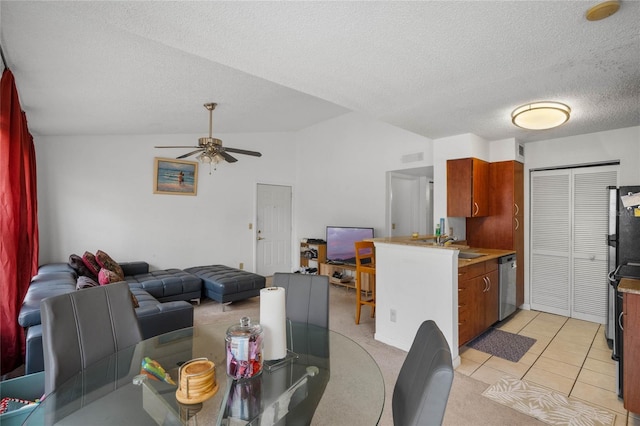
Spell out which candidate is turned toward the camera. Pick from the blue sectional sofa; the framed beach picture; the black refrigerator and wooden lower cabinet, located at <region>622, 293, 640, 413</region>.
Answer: the framed beach picture

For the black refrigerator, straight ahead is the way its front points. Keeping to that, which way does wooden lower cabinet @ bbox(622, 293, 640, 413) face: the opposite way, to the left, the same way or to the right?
the same way

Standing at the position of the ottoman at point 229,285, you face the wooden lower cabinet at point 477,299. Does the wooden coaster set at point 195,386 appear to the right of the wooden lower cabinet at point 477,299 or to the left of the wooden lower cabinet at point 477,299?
right

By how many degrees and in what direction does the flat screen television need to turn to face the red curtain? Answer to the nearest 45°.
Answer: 0° — it already faces it

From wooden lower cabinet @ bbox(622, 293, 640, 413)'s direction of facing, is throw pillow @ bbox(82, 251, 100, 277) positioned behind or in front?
in front

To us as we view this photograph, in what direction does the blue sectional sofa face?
facing to the right of the viewer

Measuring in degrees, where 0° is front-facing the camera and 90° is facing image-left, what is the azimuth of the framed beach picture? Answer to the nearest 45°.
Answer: approximately 0°

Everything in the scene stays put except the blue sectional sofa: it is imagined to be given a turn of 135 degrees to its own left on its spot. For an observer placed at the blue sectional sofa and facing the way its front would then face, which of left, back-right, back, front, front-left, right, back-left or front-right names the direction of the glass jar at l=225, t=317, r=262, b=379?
back-left

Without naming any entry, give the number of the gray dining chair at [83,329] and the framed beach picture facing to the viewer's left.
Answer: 0

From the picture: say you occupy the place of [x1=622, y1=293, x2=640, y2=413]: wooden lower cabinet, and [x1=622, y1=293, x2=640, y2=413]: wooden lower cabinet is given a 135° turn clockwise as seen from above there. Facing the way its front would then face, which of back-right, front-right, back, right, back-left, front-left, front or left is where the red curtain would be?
back

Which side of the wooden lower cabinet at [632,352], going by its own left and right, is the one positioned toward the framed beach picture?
front

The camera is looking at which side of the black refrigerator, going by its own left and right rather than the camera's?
left

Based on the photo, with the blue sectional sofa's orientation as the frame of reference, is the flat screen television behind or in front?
in front

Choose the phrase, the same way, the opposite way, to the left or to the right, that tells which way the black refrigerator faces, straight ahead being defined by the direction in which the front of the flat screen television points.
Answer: to the right

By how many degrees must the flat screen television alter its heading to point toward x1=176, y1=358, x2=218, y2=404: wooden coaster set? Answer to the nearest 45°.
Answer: approximately 45° to its left

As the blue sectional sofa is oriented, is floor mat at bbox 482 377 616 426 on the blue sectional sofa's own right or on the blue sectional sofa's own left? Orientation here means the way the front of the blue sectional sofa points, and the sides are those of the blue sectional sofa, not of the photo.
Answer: on the blue sectional sofa's own right

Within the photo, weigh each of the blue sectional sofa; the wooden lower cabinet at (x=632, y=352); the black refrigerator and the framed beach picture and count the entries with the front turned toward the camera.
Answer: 1

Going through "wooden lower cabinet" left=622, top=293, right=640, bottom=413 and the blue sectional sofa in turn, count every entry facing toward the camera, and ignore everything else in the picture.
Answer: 0
